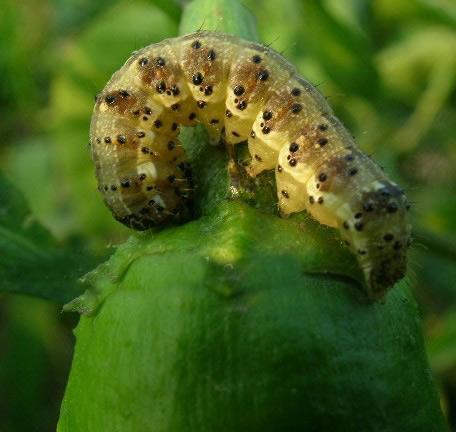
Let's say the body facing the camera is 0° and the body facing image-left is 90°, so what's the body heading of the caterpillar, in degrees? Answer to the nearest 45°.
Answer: approximately 90°

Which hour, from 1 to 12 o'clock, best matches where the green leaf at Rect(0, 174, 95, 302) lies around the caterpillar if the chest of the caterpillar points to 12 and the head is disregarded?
The green leaf is roughly at 12 o'clock from the caterpillar.
